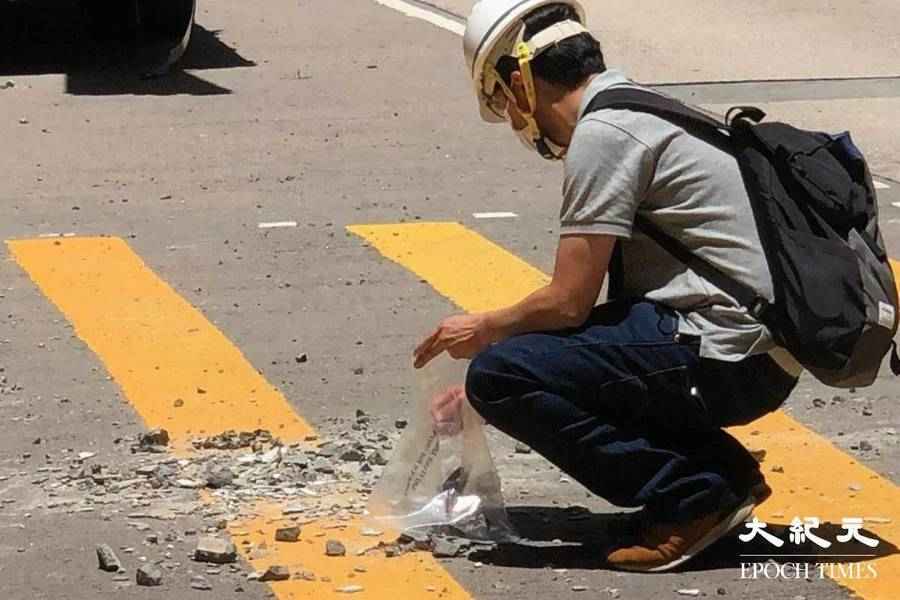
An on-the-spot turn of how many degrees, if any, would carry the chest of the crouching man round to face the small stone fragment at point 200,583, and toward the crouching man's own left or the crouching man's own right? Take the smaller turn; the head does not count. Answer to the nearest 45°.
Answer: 0° — they already face it

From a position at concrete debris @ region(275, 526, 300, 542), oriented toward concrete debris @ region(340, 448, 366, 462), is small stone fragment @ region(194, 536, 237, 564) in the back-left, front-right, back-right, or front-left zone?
back-left

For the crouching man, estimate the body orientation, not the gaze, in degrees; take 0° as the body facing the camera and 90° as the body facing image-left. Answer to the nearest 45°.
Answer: approximately 90°

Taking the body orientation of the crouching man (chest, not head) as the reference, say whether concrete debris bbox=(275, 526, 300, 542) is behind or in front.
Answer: in front

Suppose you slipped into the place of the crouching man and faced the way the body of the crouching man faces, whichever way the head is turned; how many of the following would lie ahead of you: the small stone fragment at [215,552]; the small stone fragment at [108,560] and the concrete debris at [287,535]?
3

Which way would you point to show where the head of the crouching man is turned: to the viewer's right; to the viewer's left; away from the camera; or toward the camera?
to the viewer's left
